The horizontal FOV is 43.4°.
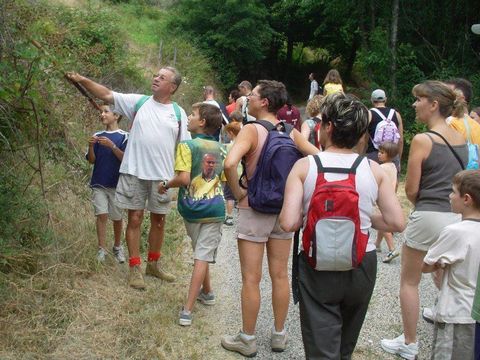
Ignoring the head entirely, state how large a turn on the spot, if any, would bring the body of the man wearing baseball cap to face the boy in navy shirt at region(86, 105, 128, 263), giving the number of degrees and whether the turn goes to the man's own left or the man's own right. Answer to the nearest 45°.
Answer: approximately 135° to the man's own left

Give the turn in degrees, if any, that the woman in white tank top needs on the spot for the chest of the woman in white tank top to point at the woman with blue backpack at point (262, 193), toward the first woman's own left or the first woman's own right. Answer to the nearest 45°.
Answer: approximately 45° to the first woman's own left

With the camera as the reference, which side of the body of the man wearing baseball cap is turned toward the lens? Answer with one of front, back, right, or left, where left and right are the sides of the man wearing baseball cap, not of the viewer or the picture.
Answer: back

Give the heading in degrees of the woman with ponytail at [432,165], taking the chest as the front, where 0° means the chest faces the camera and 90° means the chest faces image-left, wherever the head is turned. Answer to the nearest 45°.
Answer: approximately 135°

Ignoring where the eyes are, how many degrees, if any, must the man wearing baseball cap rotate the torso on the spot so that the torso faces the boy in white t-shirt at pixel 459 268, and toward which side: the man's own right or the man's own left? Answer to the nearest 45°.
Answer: approximately 180°

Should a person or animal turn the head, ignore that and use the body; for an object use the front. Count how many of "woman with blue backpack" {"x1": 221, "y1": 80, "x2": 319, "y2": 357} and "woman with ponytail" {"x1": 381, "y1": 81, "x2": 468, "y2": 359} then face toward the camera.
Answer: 0

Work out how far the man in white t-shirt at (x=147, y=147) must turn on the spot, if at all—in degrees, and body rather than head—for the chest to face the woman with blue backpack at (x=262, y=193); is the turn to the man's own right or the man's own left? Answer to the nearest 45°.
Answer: approximately 45° to the man's own left

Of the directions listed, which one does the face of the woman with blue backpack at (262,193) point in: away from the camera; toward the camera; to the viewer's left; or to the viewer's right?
to the viewer's left

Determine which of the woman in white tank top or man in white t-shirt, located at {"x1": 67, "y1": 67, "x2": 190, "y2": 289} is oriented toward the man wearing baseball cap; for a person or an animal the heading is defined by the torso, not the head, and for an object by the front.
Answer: the woman in white tank top

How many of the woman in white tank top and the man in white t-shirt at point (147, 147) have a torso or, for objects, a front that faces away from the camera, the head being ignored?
1

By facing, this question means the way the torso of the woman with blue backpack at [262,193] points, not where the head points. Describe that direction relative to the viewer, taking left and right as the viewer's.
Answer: facing away from the viewer and to the left of the viewer

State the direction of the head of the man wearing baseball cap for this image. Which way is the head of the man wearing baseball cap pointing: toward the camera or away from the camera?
away from the camera

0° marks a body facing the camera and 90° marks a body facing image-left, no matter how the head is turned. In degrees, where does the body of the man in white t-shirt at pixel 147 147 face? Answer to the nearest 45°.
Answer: approximately 0°

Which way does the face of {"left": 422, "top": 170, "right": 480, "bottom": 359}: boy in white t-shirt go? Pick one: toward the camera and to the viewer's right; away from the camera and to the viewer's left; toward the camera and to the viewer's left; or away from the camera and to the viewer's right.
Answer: away from the camera and to the viewer's left

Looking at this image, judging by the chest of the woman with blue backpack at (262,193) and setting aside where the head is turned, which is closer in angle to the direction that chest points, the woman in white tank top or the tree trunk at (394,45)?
the tree trunk
